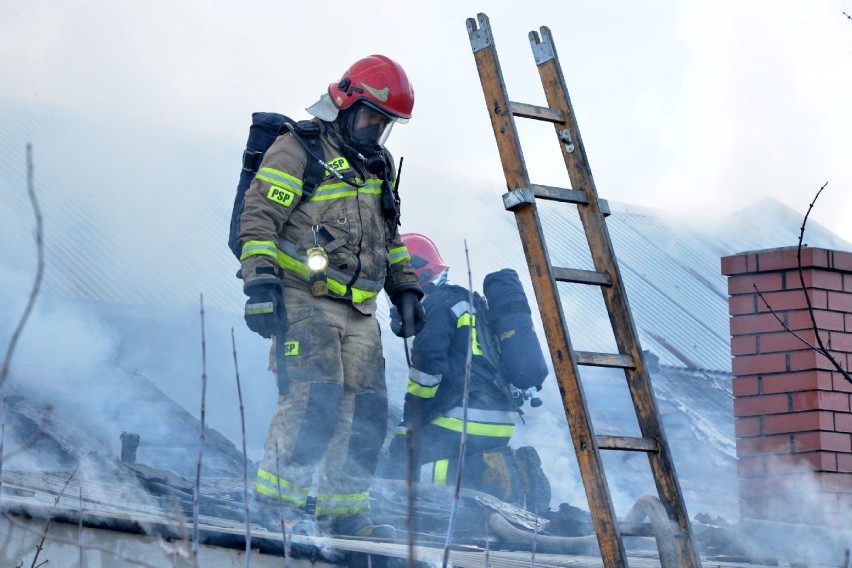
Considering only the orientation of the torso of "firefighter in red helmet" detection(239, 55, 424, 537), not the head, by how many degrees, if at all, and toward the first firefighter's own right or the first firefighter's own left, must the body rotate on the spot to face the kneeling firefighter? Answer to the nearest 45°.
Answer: approximately 90° to the first firefighter's own left

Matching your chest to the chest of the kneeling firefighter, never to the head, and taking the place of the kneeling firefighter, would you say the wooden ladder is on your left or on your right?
on your left

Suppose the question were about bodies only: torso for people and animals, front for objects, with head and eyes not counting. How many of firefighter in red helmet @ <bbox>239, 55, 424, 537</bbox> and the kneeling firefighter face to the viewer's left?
1

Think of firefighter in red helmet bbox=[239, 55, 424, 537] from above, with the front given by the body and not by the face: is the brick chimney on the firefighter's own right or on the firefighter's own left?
on the firefighter's own left

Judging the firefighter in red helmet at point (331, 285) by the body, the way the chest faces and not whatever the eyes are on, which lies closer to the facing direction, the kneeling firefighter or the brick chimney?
the brick chimney

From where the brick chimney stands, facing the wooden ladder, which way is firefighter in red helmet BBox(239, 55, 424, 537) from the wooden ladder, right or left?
right

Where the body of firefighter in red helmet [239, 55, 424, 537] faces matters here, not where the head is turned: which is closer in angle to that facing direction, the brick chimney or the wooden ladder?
the wooden ladder

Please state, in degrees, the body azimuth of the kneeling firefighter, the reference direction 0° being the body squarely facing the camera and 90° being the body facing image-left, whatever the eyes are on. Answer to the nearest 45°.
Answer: approximately 90°
